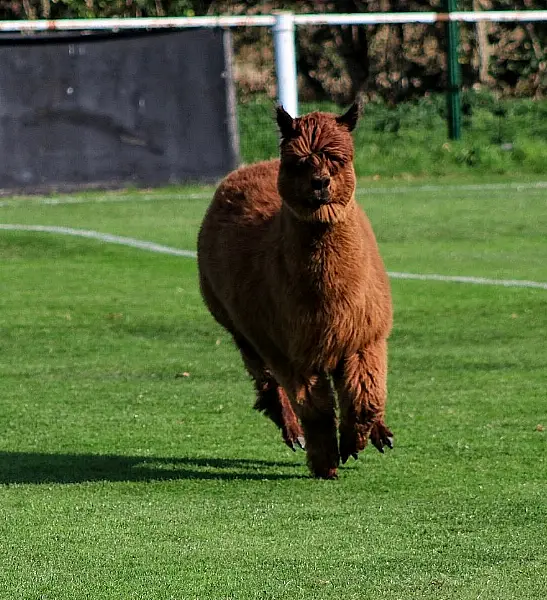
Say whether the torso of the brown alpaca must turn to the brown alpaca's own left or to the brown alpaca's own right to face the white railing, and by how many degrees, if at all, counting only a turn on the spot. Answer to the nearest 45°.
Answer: approximately 135° to the brown alpaca's own left
